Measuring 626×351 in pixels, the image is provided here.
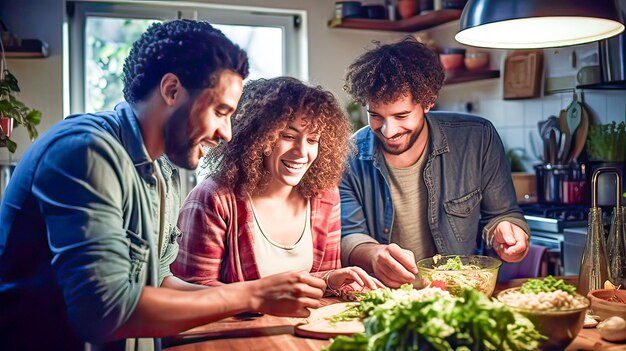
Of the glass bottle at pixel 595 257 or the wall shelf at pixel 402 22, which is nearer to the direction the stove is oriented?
the glass bottle

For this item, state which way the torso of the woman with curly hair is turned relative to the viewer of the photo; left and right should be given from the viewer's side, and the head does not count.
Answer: facing the viewer and to the right of the viewer

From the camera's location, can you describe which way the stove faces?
facing the viewer and to the left of the viewer

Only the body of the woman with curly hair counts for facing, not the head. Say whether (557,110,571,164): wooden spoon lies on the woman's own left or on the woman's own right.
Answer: on the woman's own left

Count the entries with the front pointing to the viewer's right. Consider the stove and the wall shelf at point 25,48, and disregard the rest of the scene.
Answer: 0

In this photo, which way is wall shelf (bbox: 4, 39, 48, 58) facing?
toward the camera

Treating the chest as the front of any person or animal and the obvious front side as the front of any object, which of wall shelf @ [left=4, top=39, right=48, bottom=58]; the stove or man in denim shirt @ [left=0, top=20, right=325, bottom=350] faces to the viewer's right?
the man in denim shirt

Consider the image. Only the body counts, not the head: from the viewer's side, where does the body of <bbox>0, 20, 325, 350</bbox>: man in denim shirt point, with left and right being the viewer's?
facing to the right of the viewer

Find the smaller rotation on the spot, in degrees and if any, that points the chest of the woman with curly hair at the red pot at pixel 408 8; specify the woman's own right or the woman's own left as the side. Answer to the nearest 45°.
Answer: approximately 135° to the woman's own left

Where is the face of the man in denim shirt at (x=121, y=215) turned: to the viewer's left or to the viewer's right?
to the viewer's right

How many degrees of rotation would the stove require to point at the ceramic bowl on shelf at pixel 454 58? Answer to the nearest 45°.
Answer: approximately 90° to its right

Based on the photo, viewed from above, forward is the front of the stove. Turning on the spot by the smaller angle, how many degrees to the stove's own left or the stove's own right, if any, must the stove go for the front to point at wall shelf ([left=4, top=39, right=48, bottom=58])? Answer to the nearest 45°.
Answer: approximately 45° to the stove's own right

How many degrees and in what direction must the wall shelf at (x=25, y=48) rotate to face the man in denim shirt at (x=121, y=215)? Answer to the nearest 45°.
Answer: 0° — it already faces them

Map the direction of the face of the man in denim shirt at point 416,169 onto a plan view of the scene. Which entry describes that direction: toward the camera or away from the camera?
toward the camera

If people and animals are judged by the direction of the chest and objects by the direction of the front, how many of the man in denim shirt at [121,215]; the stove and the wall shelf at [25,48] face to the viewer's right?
1

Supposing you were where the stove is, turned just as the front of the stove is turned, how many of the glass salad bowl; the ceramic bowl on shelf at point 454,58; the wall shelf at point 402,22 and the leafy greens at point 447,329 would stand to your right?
2

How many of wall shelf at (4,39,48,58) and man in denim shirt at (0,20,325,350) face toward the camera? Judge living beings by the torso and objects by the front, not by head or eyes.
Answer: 1
